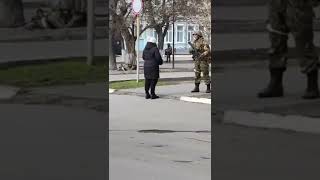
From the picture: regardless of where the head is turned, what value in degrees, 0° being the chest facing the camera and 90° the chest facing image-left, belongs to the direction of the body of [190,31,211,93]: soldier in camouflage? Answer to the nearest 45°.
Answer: approximately 45°

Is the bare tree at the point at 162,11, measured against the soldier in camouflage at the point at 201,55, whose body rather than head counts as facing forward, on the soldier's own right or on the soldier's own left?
on the soldier's own right

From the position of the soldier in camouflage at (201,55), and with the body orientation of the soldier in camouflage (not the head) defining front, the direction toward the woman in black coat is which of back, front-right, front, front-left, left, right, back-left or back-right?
front-right

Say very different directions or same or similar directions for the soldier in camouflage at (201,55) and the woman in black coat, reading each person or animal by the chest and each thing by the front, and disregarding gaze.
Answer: very different directions

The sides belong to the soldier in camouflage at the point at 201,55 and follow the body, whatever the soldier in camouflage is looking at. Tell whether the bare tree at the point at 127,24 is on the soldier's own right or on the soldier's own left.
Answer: on the soldier's own right

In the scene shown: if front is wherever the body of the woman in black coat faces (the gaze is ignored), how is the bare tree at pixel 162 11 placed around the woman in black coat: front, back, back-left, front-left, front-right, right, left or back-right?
front-left
